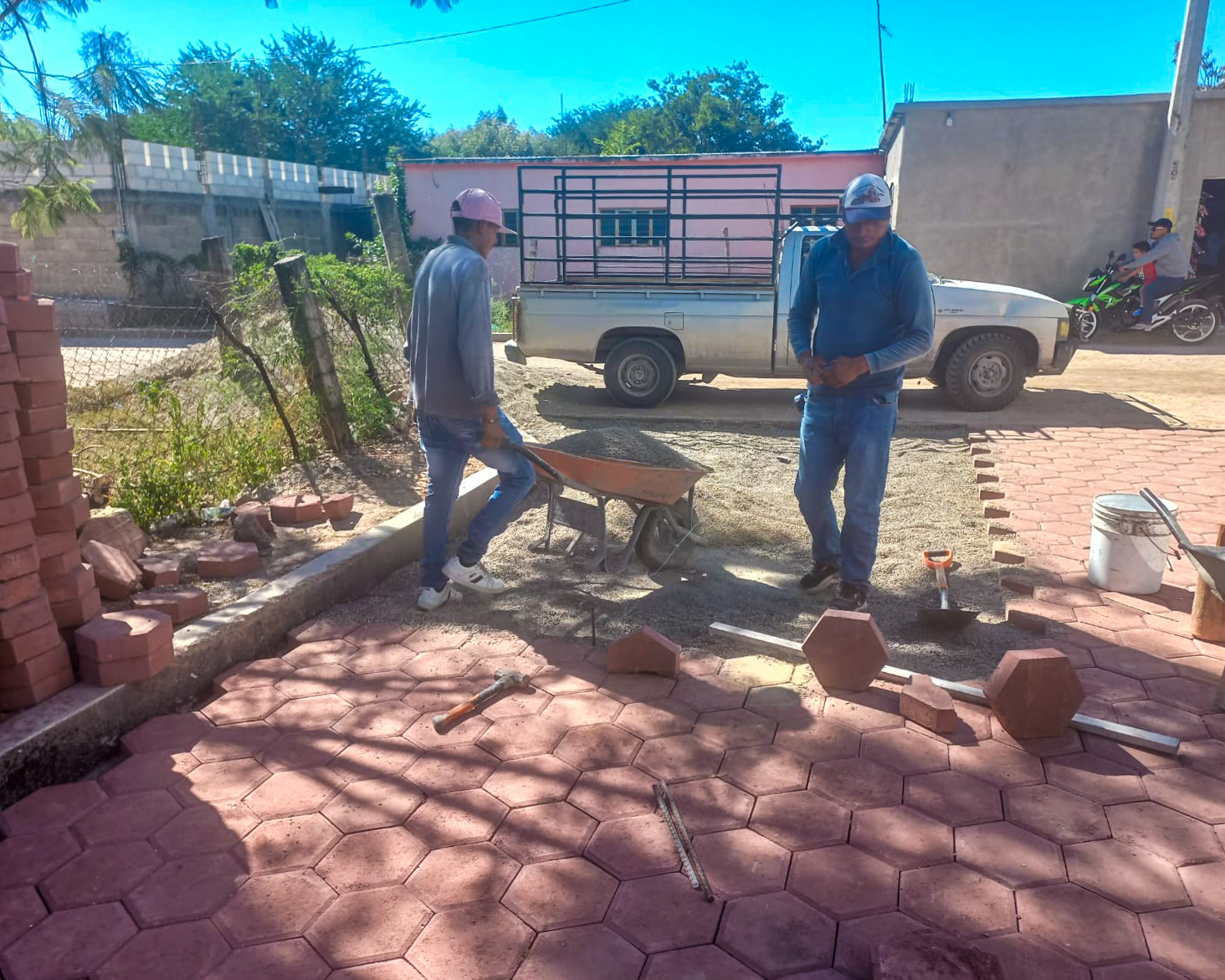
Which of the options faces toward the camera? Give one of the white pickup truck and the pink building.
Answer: the pink building

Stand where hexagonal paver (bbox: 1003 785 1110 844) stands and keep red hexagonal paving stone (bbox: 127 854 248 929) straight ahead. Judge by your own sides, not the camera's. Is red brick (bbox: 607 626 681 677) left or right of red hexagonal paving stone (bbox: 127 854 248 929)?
right

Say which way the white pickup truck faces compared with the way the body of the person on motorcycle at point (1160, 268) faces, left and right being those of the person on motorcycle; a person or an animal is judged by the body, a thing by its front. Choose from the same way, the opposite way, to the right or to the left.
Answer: the opposite way

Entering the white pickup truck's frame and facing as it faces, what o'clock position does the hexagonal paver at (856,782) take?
The hexagonal paver is roughly at 3 o'clock from the white pickup truck.

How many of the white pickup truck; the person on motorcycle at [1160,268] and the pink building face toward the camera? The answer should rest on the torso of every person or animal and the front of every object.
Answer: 1

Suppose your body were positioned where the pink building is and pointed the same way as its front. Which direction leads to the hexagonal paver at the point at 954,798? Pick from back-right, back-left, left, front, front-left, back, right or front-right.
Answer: front

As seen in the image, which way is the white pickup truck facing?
to the viewer's right

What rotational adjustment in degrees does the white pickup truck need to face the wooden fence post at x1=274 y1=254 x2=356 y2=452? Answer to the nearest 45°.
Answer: approximately 135° to its right

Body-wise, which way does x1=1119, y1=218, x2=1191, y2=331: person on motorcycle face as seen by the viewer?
to the viewer's left

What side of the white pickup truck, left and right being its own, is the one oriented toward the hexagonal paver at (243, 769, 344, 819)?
right

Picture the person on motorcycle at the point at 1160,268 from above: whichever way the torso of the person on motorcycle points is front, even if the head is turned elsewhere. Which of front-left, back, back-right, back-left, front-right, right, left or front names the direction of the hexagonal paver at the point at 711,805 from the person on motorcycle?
left

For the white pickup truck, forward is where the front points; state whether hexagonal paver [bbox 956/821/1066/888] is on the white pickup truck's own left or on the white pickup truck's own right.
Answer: on the white pickup truck's own right

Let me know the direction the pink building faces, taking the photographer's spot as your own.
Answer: facing the viewer

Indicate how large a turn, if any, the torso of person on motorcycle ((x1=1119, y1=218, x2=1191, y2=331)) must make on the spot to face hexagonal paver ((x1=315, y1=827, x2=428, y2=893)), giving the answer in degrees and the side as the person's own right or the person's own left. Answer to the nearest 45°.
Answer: approximately 90° to the person's own left

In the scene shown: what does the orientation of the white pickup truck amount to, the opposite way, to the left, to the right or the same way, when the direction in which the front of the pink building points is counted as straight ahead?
to the left

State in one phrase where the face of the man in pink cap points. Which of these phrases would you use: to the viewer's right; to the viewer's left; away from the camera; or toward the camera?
to the viewer's right
